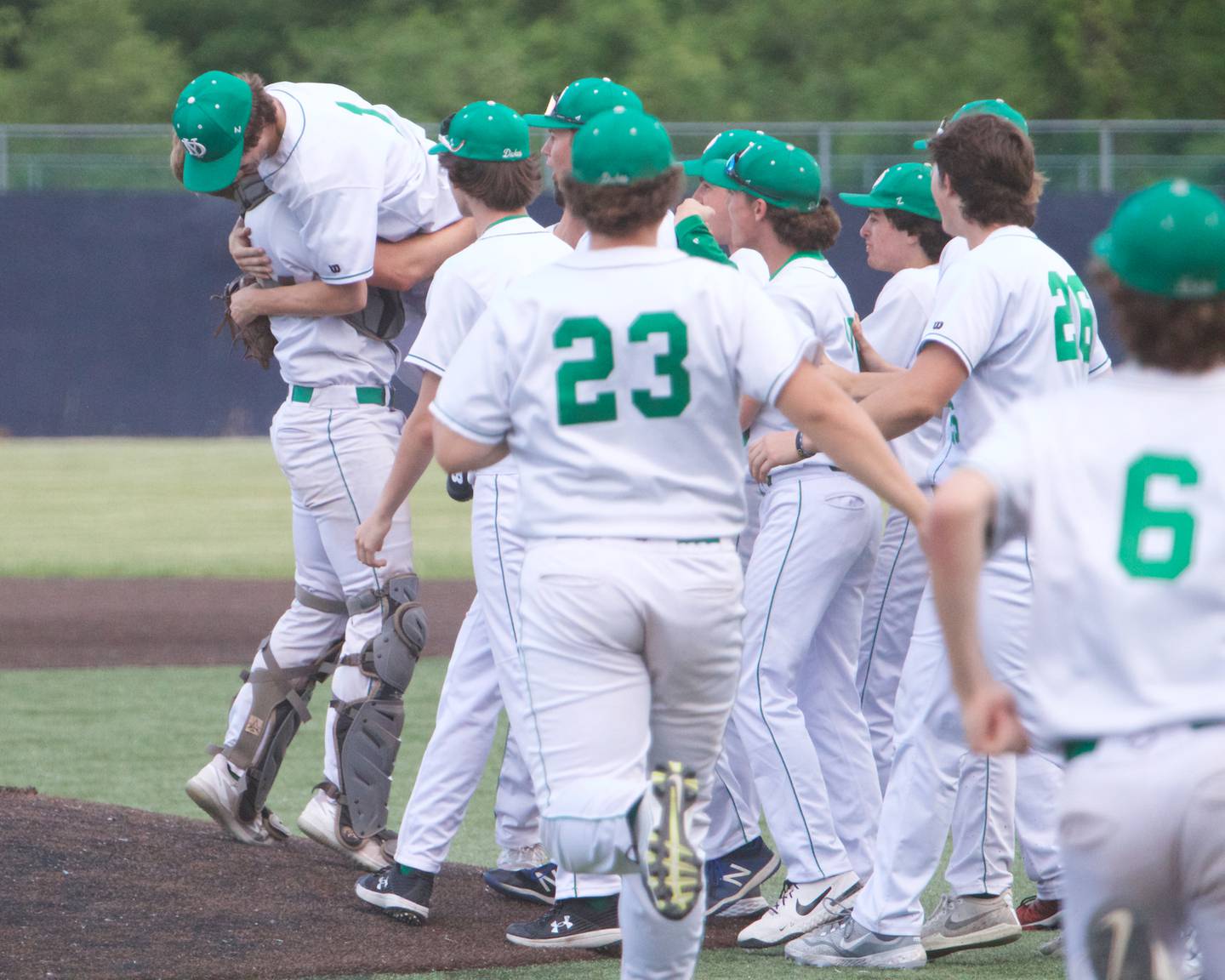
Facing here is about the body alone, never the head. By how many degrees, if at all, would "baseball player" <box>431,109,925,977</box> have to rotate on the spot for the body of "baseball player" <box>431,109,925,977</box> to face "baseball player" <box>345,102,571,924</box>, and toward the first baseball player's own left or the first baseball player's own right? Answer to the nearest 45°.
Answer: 0° — they already face them

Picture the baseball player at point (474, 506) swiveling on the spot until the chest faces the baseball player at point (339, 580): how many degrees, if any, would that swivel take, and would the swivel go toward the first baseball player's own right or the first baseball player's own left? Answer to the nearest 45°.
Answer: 0° — they already face them

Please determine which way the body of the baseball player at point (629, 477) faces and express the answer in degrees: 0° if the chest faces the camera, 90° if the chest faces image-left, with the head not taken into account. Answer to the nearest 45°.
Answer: approximately 180°

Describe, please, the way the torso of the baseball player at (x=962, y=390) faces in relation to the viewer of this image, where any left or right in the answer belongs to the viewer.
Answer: facing away from the viewer and to the left of the viewer

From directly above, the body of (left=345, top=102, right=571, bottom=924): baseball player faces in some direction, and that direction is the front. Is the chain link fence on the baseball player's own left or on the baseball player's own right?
on the baseball player's own right

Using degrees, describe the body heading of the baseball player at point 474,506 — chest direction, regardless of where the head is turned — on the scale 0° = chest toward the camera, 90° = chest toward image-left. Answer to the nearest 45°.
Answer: approximately 135°

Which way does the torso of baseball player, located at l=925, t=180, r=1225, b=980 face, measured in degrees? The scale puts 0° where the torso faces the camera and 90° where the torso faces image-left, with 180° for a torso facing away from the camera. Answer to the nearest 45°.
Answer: approximately 180°

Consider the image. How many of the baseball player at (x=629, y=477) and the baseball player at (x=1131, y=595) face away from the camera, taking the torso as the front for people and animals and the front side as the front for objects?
2
